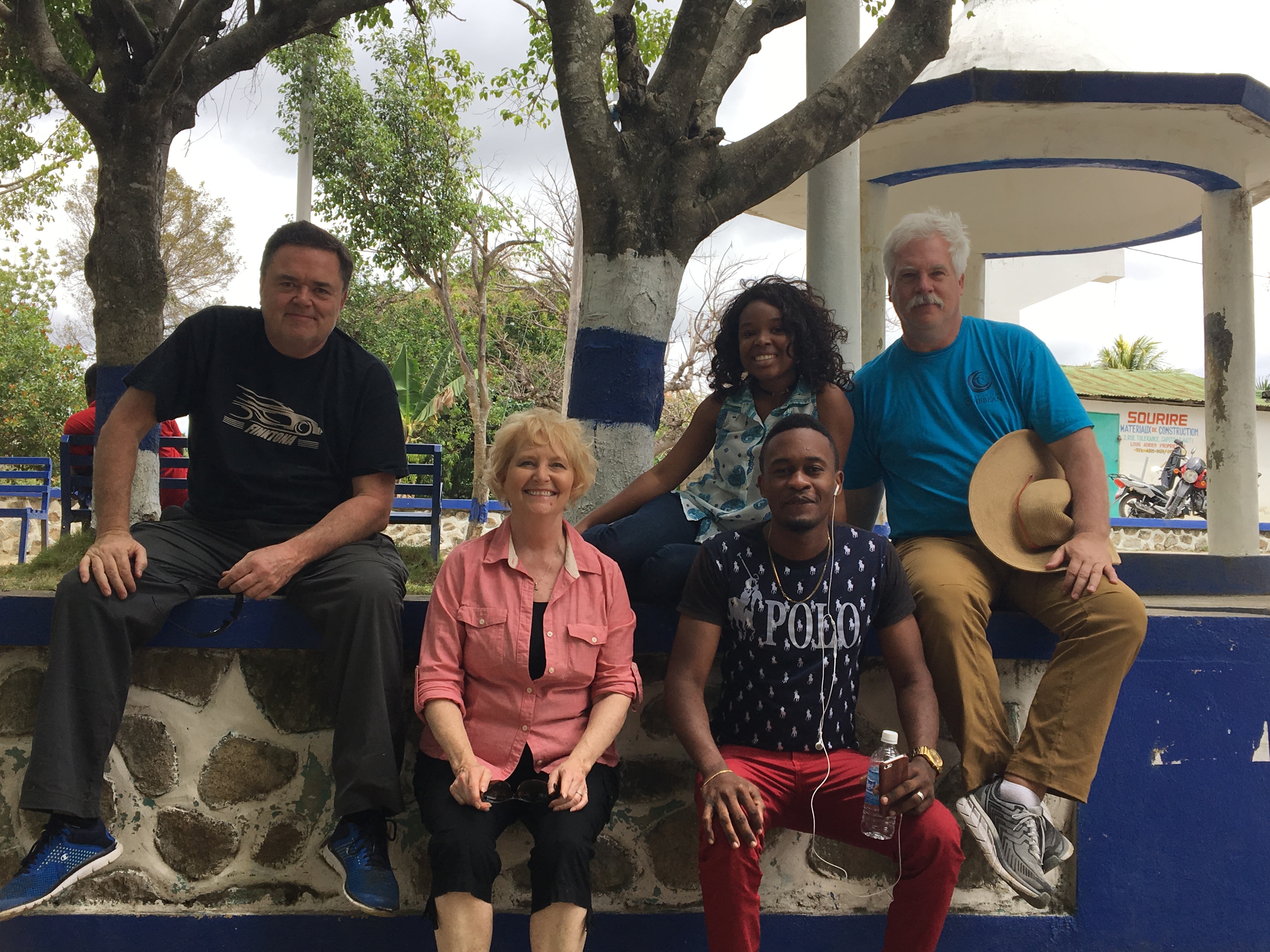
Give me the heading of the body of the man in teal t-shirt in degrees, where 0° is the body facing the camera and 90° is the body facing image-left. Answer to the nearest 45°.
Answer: approximately 0°

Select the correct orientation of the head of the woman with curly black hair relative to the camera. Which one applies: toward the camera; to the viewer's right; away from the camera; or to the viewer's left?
toward the camera

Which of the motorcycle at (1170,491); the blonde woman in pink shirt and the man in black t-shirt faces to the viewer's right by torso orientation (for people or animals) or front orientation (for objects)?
the motorcycle

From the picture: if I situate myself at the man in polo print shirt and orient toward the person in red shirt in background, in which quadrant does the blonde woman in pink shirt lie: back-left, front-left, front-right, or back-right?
front-left

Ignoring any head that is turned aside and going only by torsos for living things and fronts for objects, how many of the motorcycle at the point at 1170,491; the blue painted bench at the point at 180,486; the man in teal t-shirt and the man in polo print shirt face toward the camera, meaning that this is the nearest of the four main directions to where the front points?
2

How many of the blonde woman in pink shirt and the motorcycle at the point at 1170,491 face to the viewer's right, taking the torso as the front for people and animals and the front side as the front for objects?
1

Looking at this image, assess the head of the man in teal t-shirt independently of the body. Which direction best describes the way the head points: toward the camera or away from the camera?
toward the camera

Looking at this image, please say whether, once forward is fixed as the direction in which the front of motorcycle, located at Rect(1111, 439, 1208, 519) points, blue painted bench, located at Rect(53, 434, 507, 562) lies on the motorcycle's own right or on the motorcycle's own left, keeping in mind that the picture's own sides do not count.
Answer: on the motorcycle's own right

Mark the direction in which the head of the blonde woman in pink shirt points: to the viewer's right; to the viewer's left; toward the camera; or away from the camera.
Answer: toward the camera

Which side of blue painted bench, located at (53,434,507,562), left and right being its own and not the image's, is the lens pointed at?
back

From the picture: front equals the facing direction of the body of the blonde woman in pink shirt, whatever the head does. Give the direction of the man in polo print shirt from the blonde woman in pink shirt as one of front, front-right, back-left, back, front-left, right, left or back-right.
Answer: left

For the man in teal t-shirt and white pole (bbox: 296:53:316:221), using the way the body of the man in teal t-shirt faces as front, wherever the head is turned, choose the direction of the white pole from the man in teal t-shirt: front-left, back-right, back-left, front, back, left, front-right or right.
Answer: back-right

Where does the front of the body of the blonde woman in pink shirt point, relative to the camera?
toward the camera

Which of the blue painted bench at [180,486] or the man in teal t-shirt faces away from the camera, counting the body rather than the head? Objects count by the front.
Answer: the blue painted bench

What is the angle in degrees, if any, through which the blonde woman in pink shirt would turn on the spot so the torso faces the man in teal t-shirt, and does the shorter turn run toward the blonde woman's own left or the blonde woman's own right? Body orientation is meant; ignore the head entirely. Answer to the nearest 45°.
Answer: approximately 90° to the blonde woman's own left

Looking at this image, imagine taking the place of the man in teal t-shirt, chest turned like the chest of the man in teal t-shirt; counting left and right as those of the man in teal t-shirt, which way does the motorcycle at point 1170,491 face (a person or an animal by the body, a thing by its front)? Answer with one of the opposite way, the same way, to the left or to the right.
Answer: to the left

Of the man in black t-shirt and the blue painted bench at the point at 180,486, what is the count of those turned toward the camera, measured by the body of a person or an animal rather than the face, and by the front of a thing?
1

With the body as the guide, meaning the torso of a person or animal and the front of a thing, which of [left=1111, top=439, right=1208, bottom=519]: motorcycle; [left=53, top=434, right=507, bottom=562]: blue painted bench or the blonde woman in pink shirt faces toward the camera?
the blonde woman in pink shirt

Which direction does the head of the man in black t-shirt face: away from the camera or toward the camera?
toward the camera
